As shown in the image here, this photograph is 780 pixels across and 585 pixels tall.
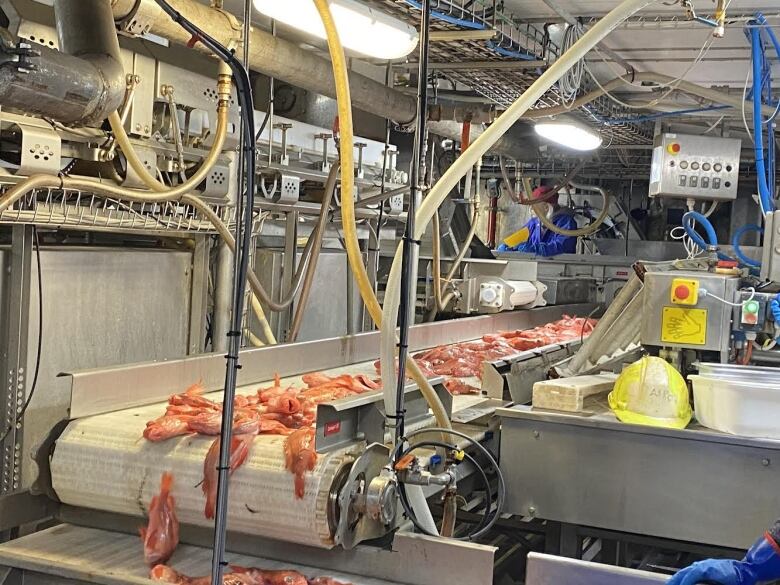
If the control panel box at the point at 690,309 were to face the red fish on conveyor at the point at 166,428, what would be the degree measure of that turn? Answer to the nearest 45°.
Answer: approximately 45° to its right

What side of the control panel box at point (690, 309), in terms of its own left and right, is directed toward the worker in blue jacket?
back

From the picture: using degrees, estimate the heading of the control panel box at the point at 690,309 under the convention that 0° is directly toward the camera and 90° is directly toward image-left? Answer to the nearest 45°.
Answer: approximately 0°

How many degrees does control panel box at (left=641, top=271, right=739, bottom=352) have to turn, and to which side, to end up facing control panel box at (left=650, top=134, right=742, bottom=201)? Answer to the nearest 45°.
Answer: approximately 180°

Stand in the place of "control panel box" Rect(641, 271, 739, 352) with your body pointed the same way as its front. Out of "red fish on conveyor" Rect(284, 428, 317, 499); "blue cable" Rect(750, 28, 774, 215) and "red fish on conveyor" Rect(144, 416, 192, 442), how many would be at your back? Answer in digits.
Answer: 1

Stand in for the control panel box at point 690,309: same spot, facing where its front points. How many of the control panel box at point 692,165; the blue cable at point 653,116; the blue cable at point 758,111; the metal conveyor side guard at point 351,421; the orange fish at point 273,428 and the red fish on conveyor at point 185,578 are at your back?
3

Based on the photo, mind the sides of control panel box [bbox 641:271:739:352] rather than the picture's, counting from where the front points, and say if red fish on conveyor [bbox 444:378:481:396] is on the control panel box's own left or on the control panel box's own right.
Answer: on the control panel box's own right

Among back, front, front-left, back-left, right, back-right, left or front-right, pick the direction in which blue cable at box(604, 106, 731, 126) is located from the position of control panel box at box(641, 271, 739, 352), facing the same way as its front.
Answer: back

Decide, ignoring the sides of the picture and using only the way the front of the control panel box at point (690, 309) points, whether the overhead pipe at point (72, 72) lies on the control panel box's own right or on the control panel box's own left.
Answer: on the control panel box's own right
